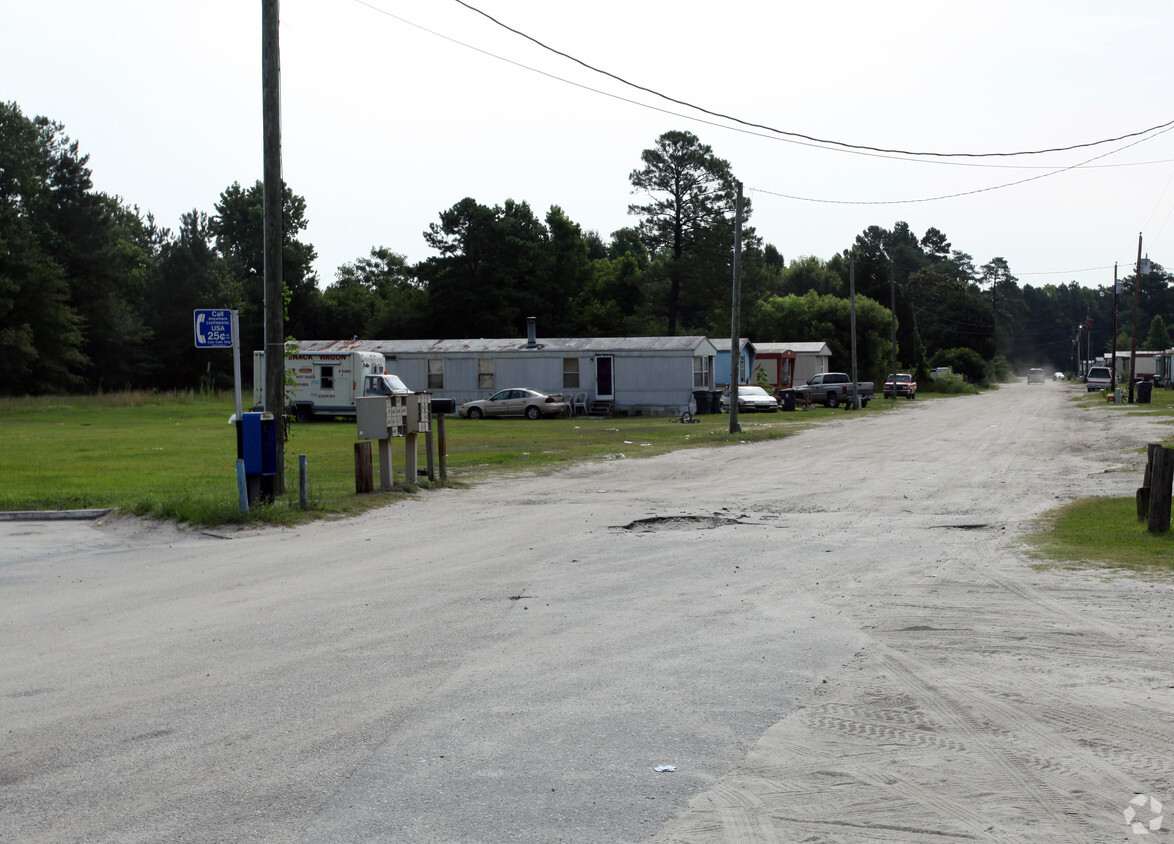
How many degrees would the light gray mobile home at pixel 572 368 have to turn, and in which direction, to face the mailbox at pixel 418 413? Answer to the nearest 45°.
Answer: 0° — it already faces it

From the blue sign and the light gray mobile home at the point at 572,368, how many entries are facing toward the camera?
2

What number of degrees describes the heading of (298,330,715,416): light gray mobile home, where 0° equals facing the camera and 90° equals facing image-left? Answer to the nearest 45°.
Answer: approximately 0°

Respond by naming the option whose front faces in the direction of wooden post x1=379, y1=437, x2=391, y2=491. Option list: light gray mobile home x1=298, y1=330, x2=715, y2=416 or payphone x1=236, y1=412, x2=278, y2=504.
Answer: the light gray mobile home

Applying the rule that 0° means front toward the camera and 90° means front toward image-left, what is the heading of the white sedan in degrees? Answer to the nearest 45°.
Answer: approximately 315°

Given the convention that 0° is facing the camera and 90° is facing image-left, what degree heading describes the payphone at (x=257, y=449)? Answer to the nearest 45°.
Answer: approximately 315°

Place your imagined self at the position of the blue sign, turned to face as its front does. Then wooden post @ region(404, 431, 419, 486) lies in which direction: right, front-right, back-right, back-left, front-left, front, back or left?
back-left

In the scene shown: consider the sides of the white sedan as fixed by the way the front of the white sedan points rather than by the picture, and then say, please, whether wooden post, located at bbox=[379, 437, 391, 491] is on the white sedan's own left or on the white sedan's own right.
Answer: on the white sedan's own right

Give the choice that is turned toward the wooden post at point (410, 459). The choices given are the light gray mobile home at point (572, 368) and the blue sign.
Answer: the light gray mobile home

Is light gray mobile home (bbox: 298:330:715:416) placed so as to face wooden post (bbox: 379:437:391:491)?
yes
